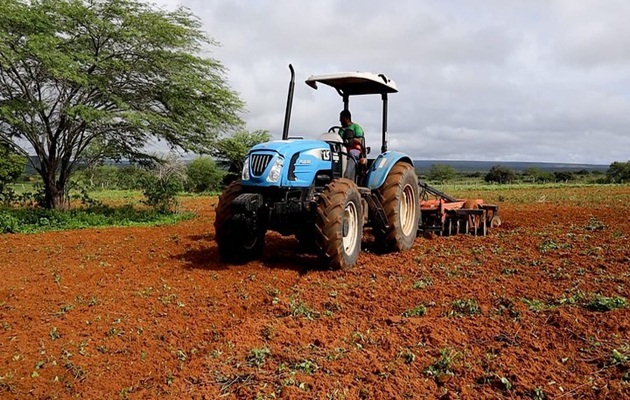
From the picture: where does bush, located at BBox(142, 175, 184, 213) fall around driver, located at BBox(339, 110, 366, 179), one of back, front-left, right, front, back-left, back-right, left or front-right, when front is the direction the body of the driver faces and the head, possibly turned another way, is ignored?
right

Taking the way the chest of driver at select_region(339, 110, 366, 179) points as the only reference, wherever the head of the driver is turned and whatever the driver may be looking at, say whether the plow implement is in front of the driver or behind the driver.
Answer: behind

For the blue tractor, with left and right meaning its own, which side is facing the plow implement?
back

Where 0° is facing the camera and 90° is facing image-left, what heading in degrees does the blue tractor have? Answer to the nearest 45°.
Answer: approximately 45°

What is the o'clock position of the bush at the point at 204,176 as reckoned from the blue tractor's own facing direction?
The bush is roughly at 4 o'clock from the blue tractor.

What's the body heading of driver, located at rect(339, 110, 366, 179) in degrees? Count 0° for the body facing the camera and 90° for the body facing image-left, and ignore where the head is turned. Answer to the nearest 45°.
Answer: approximately 45°

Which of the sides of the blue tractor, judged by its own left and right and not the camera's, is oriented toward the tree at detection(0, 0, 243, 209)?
right

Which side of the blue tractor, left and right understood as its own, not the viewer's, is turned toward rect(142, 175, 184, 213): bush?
right
